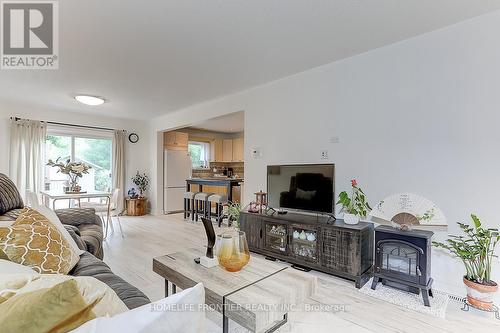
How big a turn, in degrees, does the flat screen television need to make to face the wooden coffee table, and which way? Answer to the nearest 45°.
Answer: approximately 45° to its left

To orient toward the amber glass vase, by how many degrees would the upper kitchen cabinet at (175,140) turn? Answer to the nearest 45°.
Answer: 0° — it already faces it

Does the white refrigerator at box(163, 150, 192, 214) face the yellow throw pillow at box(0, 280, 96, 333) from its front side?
yes

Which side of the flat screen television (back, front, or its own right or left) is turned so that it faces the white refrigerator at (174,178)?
right

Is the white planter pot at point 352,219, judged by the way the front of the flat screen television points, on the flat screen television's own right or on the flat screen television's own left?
on the flat screen television's own left

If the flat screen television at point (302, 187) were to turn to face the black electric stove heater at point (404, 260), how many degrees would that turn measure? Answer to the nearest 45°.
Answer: approximately 90° to its left

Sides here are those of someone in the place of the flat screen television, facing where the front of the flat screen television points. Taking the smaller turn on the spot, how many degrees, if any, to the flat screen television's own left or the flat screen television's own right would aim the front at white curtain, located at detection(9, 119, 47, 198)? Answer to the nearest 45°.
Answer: approximately 45° to the flat screen television's own right
